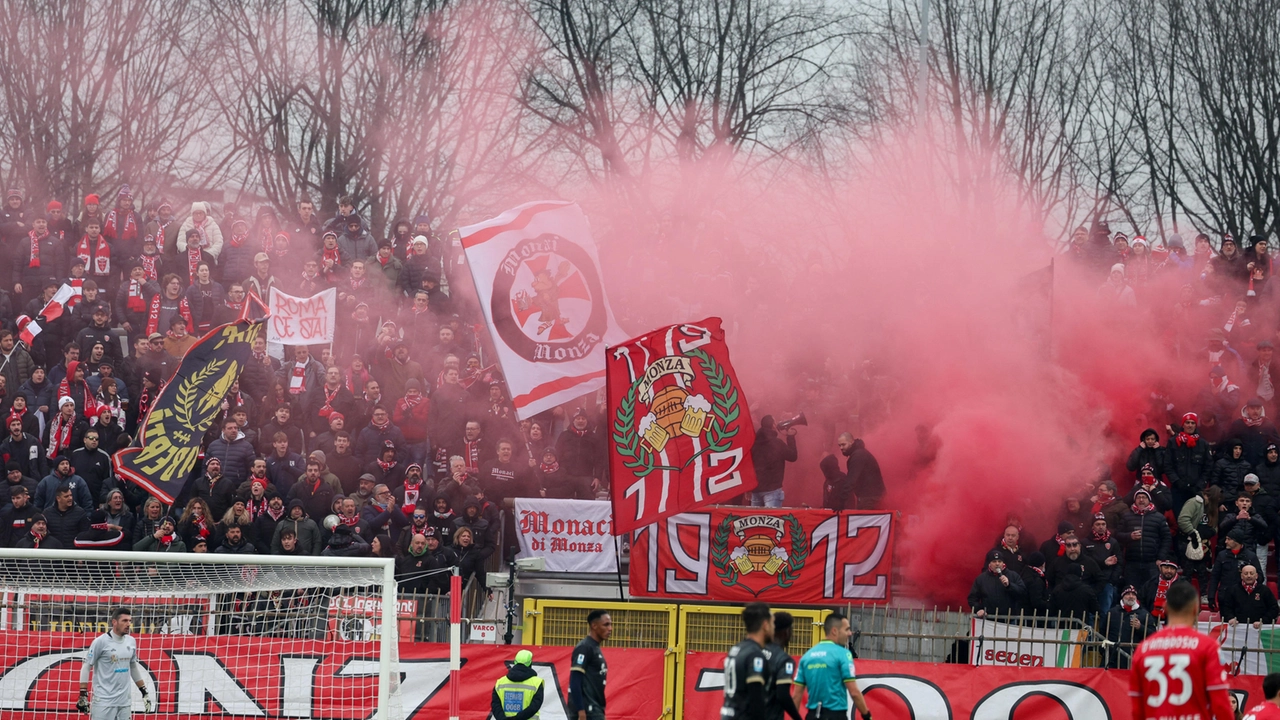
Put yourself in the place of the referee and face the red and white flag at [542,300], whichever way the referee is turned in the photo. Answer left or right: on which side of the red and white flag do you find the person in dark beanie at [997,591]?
right

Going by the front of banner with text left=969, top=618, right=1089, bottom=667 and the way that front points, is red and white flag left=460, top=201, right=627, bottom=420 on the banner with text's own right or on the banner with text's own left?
on the banner with text's own right

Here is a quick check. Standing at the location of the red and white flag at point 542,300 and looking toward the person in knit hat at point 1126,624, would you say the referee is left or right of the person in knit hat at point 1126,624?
right

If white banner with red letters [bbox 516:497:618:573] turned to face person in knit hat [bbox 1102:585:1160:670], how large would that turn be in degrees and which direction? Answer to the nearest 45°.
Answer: approximately 90° to its left

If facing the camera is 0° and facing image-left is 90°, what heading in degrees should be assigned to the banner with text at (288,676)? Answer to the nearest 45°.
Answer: approximately 0°

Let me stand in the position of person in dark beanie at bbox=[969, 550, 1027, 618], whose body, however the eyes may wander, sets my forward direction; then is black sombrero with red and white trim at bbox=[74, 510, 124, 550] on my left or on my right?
on my right
